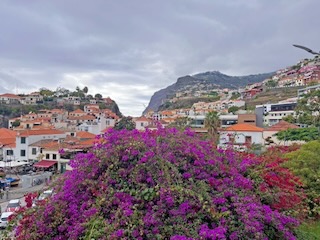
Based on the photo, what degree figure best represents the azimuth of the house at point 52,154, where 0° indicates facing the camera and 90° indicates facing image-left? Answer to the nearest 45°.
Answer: approximately 45°

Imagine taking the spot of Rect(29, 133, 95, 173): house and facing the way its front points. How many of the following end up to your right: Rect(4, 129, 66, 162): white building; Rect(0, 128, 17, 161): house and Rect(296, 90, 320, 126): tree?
2

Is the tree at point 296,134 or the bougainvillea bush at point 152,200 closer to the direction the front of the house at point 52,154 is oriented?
the bougainvillea bush

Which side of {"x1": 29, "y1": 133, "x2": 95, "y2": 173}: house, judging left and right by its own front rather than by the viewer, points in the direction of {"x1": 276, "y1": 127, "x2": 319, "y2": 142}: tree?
left

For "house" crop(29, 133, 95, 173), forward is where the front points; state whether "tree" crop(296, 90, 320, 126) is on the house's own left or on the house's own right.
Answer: on the house's own left

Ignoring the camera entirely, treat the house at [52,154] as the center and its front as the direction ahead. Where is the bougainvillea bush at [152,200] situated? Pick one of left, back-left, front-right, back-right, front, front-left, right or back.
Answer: front-left

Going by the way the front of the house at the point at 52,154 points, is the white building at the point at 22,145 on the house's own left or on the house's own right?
on the house's own right

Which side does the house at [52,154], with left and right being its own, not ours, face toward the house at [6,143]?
right

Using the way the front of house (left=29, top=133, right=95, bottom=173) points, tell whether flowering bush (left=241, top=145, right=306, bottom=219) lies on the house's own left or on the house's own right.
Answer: on the house's own left
